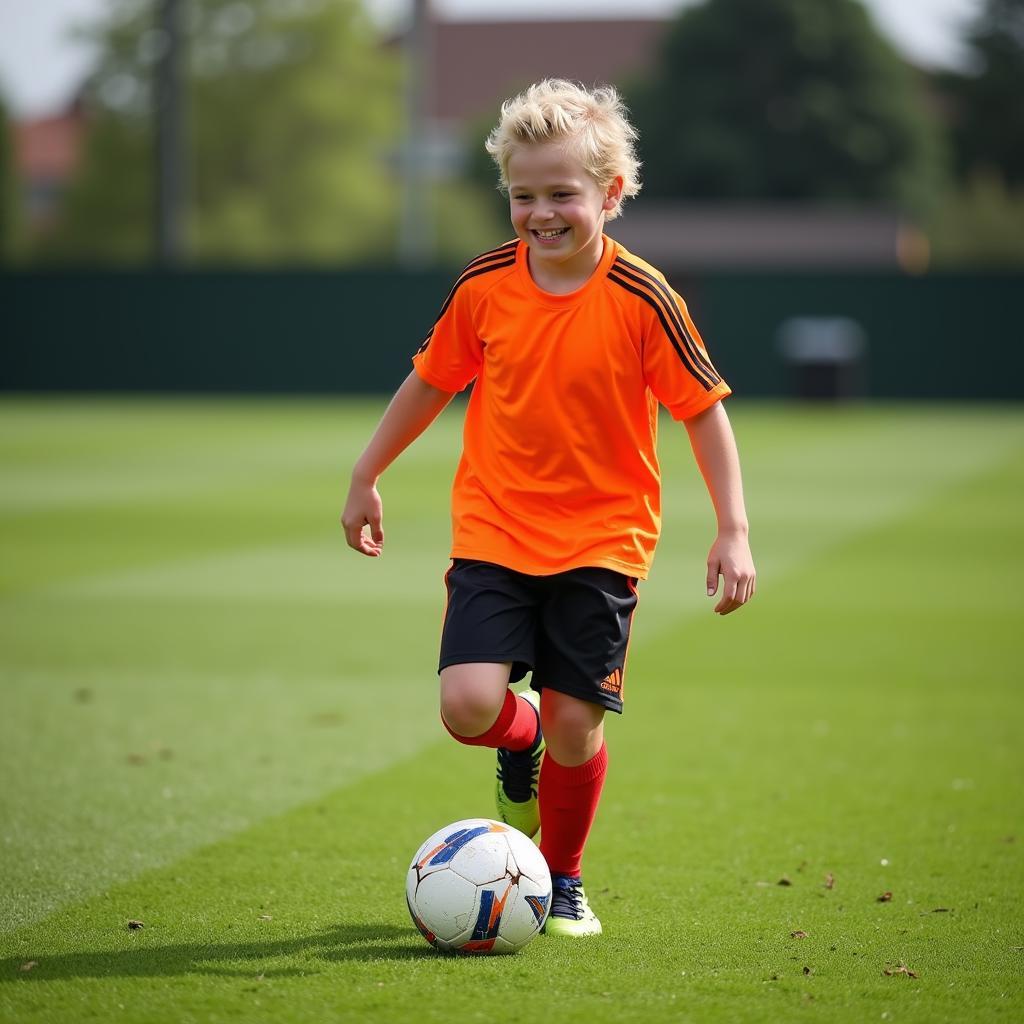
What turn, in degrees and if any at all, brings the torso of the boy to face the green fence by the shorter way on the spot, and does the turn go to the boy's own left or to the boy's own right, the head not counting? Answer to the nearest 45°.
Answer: approximately 180°

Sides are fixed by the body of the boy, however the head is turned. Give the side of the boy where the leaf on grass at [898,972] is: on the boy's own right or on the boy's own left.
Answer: on the boy's own left

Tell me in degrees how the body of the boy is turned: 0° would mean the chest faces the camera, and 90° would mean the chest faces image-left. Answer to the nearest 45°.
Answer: approximately 0°
